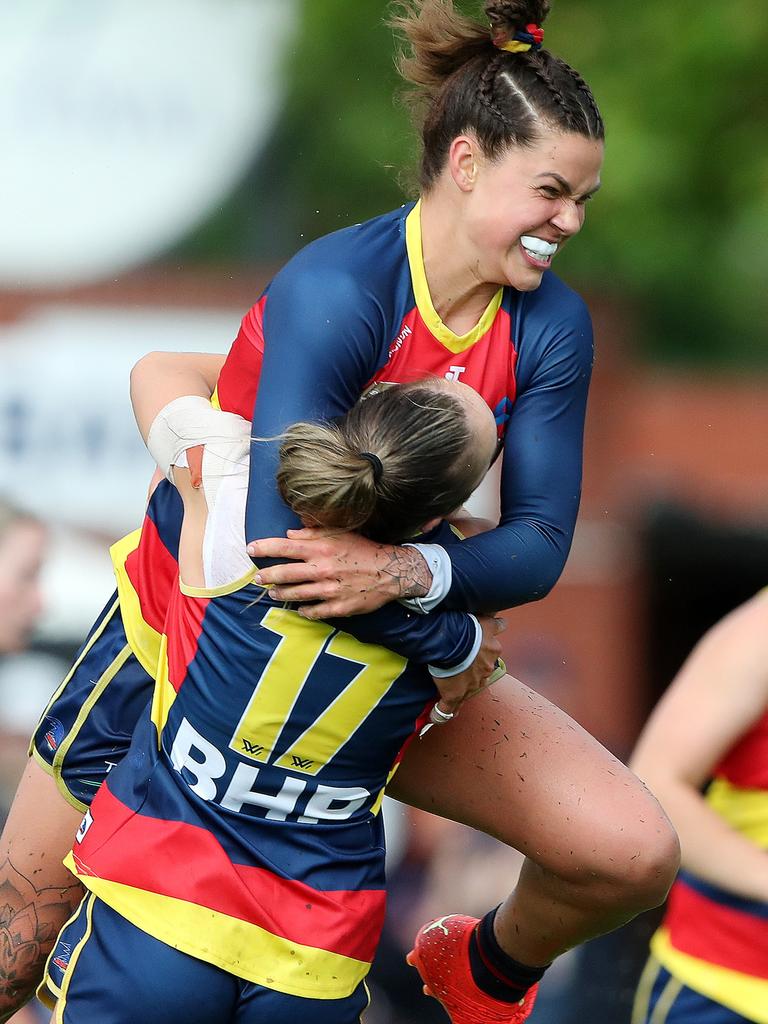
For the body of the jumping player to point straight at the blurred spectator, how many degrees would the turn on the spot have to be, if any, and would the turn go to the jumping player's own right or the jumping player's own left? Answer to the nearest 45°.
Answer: approximately 180°

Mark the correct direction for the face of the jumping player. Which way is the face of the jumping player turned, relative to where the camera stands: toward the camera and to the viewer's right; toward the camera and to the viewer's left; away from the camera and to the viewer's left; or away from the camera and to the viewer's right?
toward the camera and to the viewer's right

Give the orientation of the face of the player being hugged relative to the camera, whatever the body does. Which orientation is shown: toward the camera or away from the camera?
away from the camera

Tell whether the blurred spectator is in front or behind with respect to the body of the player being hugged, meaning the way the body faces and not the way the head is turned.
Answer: in front

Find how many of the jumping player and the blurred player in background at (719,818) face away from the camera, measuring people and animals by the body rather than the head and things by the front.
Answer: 0

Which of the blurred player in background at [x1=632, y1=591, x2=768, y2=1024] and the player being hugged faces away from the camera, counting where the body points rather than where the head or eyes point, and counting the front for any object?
the player being hugged

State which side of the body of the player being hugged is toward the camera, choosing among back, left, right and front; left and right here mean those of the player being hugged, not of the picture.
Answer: back

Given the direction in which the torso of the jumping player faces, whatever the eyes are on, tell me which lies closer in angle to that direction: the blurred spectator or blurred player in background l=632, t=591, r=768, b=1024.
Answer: the blurred player in background
